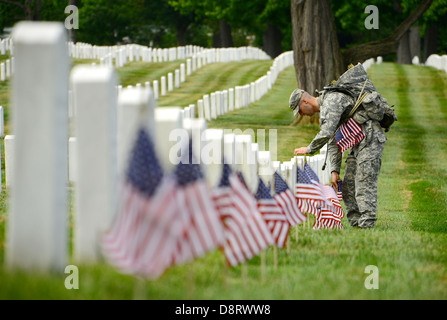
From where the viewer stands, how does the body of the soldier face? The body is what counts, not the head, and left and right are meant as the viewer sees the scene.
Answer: facing to the left of the viewer

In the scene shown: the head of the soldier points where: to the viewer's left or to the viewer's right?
to the viewer's left

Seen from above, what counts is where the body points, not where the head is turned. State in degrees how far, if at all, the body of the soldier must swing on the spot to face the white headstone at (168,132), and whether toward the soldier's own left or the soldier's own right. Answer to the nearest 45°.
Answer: approximately 90° to the soldier's own left
